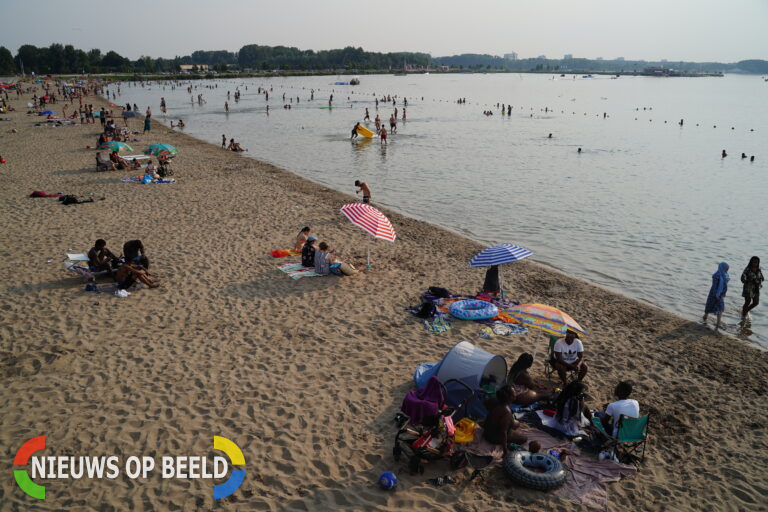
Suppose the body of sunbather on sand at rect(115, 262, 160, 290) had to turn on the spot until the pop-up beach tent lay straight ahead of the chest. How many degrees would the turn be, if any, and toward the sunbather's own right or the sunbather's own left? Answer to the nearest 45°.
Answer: approximately 45° to the sunbather's own right

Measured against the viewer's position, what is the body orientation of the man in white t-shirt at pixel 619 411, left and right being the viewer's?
facing away from the viewer and to the left of the viewer

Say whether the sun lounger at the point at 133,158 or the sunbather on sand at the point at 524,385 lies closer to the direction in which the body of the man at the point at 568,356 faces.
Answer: the sunbather on sand

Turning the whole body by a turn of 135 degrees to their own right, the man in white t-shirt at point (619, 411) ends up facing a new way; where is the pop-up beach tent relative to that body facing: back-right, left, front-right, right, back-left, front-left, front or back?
back

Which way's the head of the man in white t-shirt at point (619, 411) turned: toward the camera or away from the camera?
away from the camera

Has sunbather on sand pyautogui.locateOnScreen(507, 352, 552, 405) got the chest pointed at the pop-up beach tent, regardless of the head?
no

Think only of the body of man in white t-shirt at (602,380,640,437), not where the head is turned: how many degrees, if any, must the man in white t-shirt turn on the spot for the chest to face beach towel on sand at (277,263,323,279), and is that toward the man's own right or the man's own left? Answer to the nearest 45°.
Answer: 0° — they already face it

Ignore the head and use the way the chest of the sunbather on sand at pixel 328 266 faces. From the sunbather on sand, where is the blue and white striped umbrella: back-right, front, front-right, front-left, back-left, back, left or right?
front-right

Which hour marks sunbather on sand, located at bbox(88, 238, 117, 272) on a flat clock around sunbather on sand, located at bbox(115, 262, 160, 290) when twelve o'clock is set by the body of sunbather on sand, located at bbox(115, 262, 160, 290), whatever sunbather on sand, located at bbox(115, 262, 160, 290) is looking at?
sunbather on sand, located at bbox(88, 238, 117, 272) is roughly at 8 o'clock from sunbather on sand, located at bbox(115, 262, 160, 290).

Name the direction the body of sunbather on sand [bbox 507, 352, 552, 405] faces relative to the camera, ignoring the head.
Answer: to the viewer's right

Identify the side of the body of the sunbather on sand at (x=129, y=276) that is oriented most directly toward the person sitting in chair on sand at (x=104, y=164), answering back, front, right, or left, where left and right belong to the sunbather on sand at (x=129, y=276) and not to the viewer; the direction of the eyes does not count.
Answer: left

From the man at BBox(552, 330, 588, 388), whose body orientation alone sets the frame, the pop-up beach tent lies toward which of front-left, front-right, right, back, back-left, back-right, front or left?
front-right

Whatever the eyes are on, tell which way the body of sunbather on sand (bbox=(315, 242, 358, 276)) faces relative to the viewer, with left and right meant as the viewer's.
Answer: facing to the right of the viewer

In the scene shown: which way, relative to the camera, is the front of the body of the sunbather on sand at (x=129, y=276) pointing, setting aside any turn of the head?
to the viewer's right

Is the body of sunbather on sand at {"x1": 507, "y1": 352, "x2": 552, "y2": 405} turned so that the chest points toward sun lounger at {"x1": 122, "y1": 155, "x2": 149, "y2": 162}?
no
